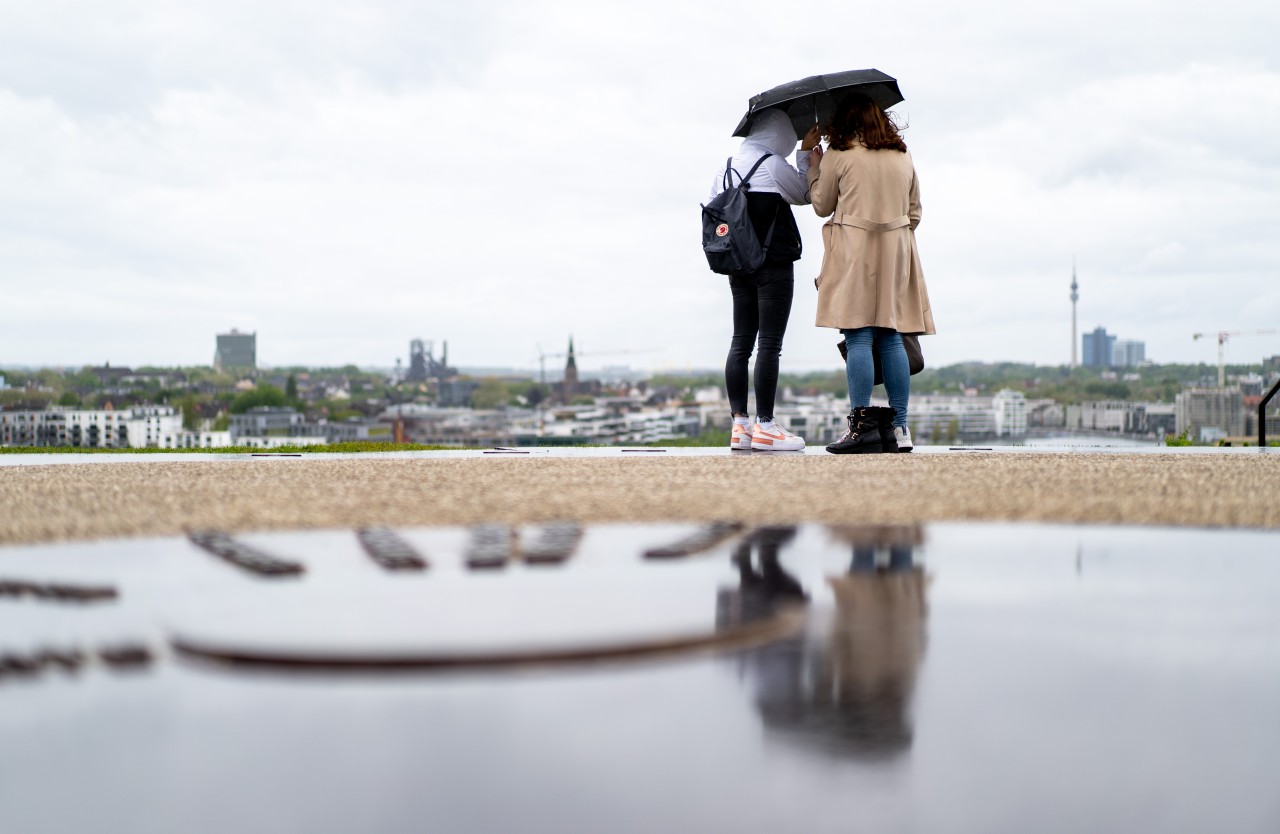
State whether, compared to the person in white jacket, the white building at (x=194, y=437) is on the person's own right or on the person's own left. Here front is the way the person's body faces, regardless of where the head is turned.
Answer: on the person's own left

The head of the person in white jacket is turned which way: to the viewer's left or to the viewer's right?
to the viewer's right

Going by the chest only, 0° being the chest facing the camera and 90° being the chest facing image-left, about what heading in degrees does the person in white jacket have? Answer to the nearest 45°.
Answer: approximately 225°

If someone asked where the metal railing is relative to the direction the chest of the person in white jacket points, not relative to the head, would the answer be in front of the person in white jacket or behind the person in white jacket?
in front

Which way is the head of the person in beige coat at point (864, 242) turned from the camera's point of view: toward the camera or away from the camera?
away from the camera

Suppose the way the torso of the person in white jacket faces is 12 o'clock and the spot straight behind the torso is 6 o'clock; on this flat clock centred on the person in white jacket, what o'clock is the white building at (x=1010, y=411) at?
The white building is roughly at 11 o'clock from the person in white jacket.
